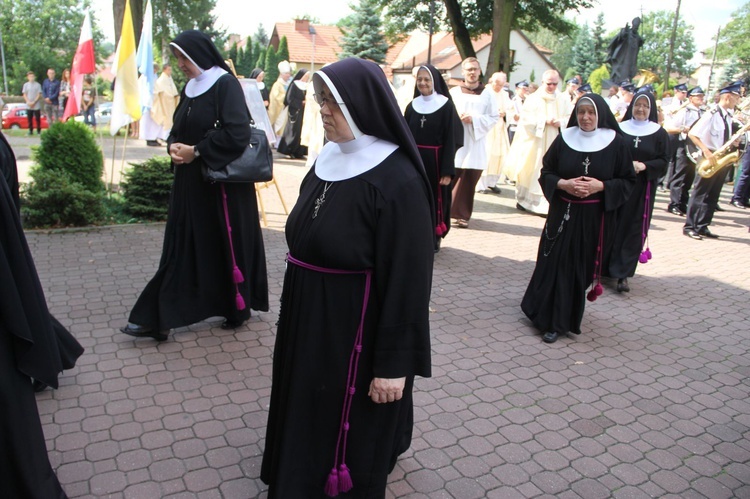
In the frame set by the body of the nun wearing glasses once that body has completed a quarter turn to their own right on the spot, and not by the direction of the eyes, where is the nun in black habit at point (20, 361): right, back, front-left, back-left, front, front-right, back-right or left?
front-left

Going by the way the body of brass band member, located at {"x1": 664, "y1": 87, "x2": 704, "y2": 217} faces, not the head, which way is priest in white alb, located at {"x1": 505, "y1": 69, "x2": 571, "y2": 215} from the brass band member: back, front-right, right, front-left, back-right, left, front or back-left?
right

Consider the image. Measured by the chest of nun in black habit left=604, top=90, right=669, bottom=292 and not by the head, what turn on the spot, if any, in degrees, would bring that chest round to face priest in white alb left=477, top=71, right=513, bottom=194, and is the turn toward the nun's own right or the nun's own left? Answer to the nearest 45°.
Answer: approximately 90° to the nun's own right

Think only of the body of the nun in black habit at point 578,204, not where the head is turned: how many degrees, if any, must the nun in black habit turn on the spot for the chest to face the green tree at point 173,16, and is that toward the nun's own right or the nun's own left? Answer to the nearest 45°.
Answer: approximately 135° to the nun's own right

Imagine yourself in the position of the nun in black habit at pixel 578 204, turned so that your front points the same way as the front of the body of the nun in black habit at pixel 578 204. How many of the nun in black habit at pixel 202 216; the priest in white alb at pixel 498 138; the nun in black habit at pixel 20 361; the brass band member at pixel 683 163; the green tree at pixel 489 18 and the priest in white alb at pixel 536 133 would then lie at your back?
4

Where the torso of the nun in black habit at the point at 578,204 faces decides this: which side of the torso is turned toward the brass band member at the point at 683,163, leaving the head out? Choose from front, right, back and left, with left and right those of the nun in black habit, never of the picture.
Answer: back

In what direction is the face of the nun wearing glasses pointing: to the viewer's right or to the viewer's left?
to the viewer's left

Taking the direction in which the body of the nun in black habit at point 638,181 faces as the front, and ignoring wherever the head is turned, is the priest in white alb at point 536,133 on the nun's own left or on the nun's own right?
on the nun's own right
